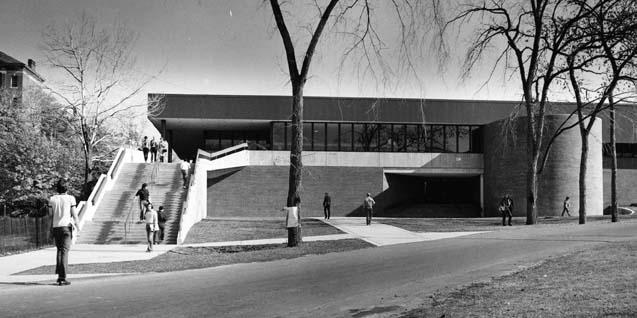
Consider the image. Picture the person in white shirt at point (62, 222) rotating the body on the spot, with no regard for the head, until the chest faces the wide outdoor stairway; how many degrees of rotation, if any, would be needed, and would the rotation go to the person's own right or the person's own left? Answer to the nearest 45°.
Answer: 0° — they already face it

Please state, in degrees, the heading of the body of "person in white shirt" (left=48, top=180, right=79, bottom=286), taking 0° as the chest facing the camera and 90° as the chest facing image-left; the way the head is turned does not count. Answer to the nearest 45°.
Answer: approximately 180°

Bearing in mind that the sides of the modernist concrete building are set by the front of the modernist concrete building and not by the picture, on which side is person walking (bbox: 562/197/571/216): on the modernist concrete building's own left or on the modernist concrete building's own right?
on the modernist concrete building's own left

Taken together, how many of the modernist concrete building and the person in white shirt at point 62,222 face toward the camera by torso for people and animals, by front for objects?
1

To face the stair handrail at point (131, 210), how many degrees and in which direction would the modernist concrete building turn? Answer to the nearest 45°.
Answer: approximately 45° to its right
